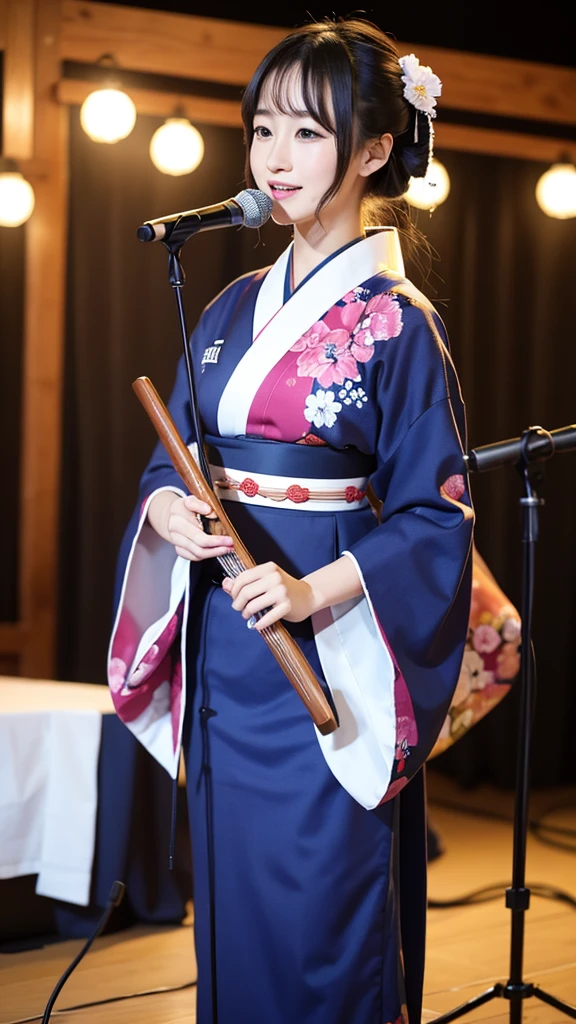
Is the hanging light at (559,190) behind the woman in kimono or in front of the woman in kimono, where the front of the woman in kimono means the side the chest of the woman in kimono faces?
behind

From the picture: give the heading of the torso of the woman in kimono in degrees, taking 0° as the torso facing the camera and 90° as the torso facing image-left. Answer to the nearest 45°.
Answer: approximately 45°

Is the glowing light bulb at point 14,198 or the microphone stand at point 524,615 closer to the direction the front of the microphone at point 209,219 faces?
the microphone stand

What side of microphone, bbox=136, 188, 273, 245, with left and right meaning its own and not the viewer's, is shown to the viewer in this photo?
right

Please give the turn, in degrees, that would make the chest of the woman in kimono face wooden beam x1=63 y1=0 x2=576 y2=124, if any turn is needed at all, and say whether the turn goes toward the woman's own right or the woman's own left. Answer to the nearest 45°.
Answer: approximately 135° to the woman's own right

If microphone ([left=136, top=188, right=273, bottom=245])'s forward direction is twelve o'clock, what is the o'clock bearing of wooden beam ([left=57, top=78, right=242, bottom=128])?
The wooden beam is roughly at 9 o'clock from the microphone.

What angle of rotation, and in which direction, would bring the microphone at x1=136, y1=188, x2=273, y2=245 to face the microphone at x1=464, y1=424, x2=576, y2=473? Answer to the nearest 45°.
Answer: approximately 45° to its left

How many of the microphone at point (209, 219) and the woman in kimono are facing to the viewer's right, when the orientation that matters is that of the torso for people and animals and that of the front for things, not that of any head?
1
